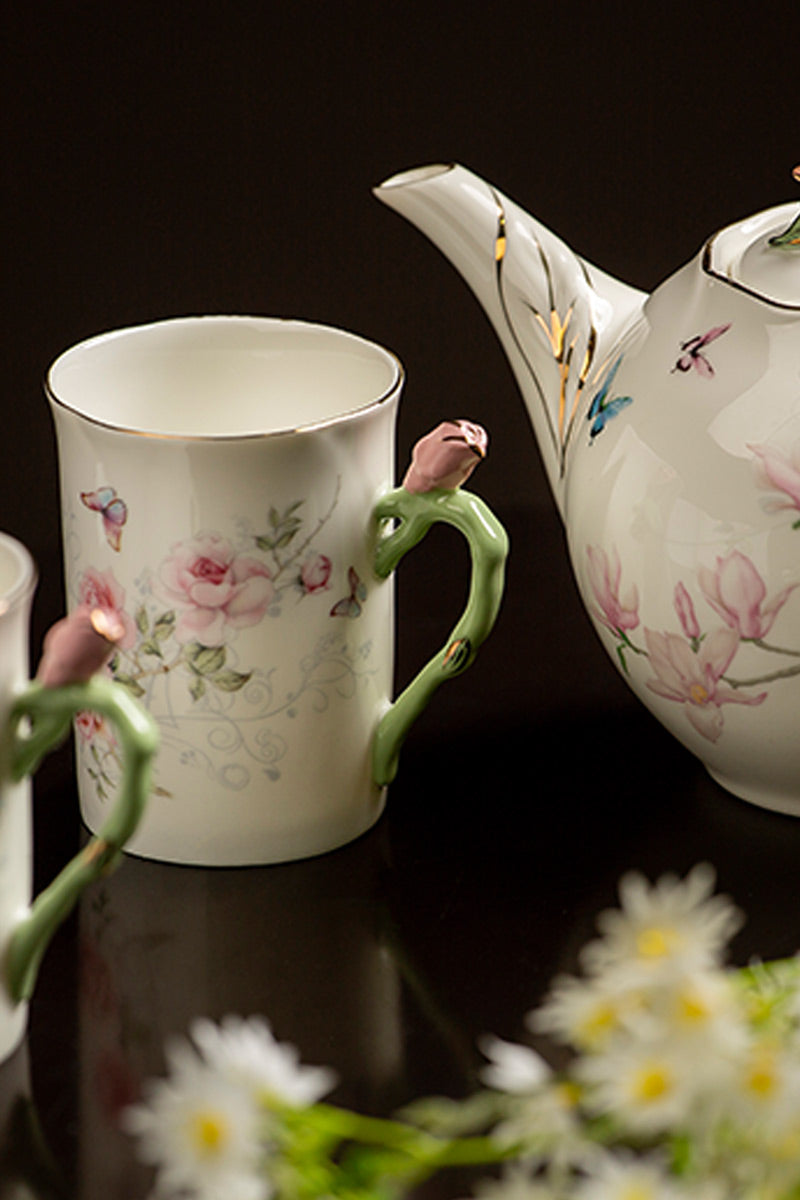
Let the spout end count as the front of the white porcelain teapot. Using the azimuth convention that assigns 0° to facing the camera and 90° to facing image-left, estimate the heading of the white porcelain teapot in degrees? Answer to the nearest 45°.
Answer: approximately 90°

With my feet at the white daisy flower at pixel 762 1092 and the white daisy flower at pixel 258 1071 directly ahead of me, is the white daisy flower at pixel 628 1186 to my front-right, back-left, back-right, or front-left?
front-left

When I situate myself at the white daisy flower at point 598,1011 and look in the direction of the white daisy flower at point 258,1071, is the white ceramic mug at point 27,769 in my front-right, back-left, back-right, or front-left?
front-right

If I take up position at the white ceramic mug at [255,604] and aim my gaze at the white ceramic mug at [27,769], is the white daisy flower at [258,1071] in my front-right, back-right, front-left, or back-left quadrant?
front-left

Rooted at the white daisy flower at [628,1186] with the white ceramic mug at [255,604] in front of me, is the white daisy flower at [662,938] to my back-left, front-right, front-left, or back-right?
front-right

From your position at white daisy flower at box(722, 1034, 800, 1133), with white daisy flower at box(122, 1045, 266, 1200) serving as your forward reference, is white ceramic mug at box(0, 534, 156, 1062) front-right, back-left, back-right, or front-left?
front-right
